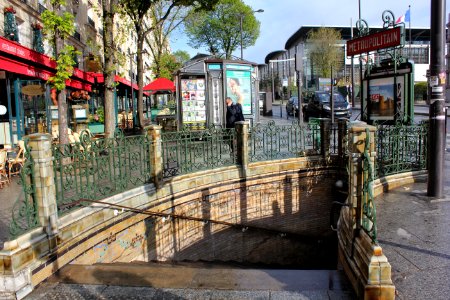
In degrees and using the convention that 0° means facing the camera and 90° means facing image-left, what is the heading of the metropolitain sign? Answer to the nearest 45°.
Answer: approximately 45°

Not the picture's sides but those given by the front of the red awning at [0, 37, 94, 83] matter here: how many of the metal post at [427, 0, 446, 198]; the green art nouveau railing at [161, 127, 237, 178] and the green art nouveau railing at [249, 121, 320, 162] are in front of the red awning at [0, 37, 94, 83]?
3

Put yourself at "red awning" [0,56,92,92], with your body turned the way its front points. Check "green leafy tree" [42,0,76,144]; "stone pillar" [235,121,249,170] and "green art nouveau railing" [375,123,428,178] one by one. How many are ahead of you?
3

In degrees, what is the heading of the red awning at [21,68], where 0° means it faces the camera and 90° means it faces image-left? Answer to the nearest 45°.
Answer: approximately 315°

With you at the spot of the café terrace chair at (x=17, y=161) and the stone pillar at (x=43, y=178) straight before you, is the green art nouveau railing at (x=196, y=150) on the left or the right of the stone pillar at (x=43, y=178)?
left

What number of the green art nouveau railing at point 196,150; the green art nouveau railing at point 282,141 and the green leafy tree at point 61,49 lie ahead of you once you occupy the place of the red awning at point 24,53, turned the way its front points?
3

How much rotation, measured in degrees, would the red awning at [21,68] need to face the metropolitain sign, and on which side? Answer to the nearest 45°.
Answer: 0° — it already faces it

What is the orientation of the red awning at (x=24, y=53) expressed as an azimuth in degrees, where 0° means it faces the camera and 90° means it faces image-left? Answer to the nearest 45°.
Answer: approximately 315°
